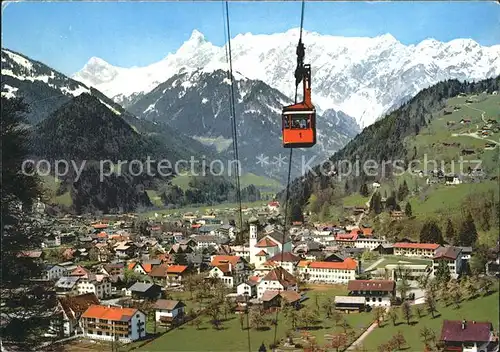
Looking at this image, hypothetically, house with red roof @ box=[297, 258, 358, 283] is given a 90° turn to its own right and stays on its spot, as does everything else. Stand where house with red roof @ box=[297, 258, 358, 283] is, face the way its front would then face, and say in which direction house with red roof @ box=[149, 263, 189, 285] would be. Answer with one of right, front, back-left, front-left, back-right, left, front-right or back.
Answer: front

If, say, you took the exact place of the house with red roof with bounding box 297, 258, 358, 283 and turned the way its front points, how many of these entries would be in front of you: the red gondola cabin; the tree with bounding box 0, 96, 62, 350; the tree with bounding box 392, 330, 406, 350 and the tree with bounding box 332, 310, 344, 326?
4

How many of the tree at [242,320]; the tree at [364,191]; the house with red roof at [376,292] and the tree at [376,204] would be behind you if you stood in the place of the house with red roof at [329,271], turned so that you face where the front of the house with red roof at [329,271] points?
2

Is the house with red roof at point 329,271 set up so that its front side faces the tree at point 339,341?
yes

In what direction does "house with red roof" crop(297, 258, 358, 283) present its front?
toward the camera

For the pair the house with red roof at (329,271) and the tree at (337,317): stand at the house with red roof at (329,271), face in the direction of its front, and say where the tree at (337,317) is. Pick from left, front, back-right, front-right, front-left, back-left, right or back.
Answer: front

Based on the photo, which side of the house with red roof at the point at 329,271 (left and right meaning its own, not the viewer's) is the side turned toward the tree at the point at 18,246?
front

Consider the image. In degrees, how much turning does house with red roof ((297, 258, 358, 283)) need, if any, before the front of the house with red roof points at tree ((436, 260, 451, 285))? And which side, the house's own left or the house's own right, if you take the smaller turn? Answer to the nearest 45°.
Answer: approximately 45° to the house's own left

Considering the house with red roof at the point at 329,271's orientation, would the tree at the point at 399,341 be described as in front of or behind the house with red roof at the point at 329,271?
in front

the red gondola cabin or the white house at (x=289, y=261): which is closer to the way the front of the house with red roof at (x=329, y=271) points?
the red gondola cabin

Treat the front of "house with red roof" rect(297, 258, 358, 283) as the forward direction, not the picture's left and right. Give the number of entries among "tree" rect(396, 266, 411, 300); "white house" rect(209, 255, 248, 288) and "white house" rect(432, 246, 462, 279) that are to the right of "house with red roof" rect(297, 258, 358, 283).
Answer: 1

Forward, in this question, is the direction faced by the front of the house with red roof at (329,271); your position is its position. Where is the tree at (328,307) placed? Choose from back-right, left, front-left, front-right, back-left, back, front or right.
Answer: front

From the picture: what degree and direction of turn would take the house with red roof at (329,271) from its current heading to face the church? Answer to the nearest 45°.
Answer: approximately 135° to its right

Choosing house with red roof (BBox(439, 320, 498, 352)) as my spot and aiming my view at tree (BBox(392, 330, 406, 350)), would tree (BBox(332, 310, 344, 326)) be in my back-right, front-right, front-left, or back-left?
front-right

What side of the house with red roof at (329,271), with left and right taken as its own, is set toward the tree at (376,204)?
back

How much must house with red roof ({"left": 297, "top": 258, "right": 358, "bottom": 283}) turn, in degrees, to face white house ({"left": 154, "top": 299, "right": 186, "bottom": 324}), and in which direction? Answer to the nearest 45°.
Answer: approximately 45° to its right

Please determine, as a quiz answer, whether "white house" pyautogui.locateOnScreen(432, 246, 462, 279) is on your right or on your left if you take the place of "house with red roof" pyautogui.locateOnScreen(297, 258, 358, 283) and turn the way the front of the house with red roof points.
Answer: on your left
